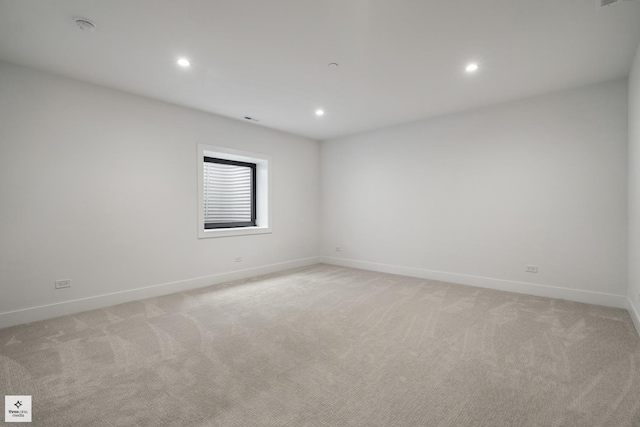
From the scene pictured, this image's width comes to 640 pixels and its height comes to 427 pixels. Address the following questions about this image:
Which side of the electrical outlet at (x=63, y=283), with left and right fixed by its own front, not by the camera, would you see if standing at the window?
left

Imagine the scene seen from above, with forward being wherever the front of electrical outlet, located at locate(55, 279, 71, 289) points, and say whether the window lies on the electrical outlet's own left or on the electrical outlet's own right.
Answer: on the electrical outlet's own left
